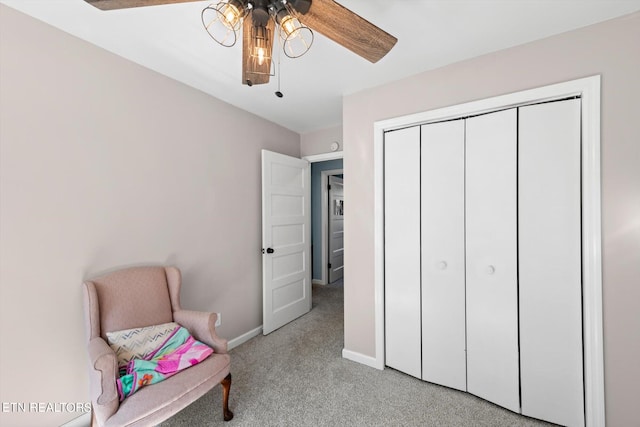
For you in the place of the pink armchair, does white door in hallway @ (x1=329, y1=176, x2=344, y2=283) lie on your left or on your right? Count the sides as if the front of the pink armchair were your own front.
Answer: on your left

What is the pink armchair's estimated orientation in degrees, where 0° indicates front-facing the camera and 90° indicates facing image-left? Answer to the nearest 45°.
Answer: approximately 315°

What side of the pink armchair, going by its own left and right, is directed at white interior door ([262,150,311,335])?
left
